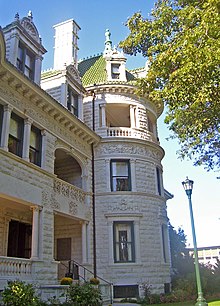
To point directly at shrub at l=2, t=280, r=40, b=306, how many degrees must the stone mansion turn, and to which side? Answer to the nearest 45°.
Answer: approximately 45° to its right
